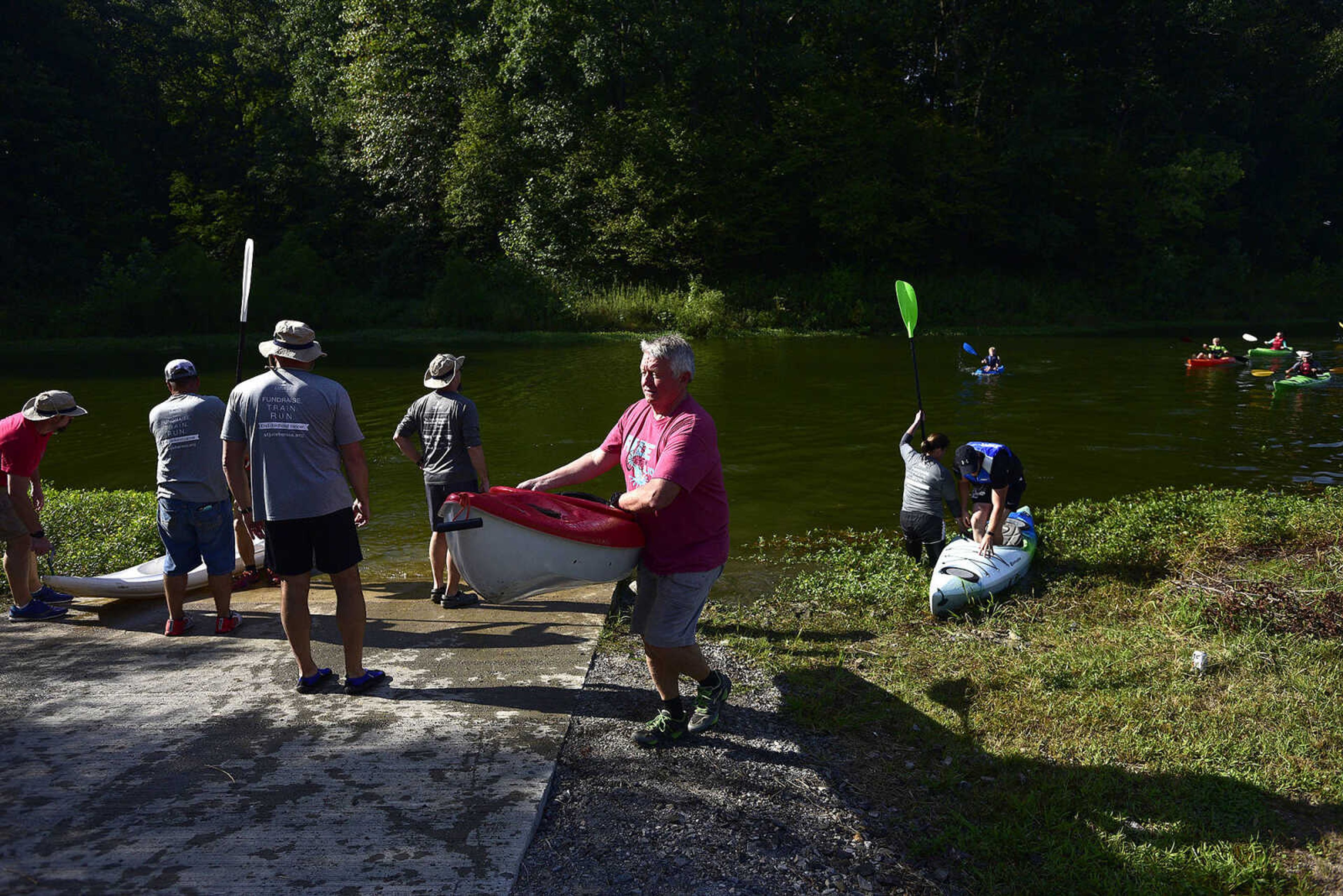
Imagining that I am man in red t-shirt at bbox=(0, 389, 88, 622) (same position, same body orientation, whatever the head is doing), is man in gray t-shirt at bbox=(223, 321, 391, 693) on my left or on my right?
on my right

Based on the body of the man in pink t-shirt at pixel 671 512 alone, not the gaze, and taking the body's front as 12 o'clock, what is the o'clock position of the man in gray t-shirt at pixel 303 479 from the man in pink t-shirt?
The man in gray t-shirt is roughly at 2 o'clock from the man in pink t-shirt.

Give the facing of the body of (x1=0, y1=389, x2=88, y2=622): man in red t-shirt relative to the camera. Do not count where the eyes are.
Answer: to the viewer's right

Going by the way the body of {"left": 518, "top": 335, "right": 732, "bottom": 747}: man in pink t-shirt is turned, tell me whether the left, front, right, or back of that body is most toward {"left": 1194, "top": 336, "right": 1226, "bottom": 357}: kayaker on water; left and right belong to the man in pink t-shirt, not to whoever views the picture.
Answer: back

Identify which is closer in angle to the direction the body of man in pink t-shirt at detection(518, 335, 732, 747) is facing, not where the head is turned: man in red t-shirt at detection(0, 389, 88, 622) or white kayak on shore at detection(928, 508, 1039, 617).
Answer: the man in red t-shirt

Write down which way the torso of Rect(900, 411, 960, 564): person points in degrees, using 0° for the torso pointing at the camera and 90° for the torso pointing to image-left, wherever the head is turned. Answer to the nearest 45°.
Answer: approximately 225°

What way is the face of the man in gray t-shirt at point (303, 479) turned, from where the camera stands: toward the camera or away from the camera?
away from the camera

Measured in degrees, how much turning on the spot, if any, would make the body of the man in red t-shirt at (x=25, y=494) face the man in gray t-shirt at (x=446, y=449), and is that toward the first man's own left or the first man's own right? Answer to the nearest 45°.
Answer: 0° — they already face them
